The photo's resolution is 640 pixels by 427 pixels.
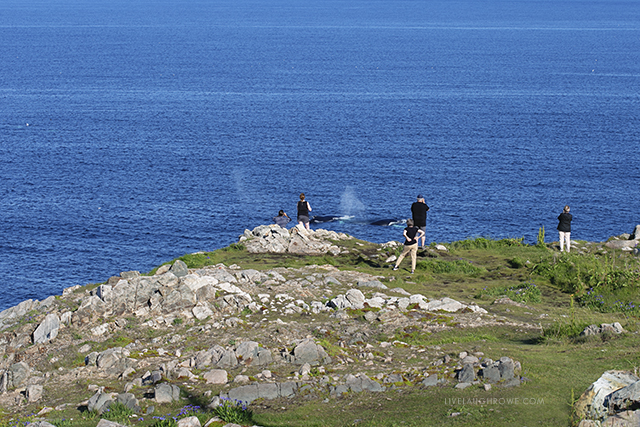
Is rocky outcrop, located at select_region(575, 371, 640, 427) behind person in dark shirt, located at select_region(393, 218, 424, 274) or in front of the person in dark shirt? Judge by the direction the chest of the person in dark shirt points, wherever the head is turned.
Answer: behind

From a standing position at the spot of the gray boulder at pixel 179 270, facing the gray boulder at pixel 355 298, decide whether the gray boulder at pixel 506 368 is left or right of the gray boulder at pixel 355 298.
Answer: right
